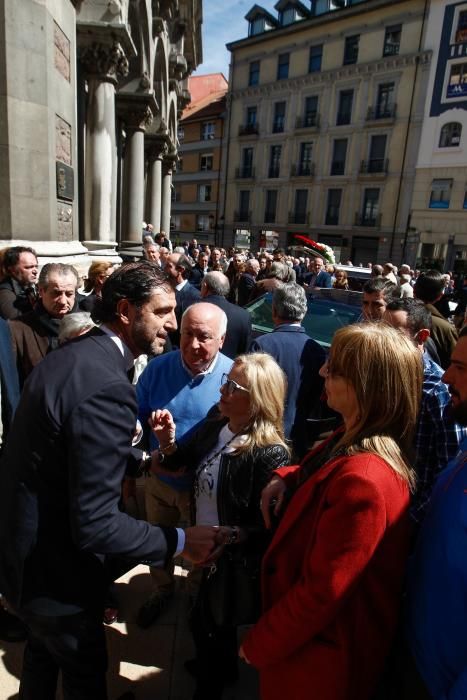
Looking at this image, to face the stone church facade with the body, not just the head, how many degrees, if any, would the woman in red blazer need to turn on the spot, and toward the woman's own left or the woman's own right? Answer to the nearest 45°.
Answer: approximately 45° to the woman's own right

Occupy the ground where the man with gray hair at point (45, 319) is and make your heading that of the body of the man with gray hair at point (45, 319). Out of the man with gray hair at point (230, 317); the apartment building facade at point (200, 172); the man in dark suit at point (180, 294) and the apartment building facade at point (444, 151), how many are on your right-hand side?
0

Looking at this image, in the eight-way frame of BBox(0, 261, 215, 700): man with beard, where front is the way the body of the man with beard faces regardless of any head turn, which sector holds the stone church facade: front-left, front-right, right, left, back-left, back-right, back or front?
left

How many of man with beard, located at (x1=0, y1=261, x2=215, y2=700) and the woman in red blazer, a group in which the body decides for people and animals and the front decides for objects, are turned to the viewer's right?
1

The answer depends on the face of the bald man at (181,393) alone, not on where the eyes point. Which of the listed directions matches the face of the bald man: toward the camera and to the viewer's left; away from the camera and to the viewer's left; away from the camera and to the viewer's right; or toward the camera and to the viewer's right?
toward the camera and to the viewer's left

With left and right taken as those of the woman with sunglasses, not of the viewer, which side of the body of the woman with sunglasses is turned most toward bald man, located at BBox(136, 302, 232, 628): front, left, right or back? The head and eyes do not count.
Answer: right

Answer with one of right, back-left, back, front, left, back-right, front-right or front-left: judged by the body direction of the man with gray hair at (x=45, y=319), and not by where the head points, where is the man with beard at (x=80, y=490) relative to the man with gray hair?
front-right

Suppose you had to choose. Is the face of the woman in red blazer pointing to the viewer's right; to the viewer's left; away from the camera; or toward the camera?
to the viewer's left

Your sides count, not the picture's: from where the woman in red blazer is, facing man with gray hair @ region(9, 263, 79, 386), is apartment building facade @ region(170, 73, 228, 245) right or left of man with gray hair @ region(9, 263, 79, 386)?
right

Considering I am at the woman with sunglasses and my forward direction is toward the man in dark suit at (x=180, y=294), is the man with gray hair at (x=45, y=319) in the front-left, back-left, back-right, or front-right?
front-left

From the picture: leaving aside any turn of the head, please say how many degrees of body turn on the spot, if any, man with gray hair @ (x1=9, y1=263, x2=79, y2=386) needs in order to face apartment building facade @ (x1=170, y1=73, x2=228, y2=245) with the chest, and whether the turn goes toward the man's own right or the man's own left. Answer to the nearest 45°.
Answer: approximately 135° to the man's own left

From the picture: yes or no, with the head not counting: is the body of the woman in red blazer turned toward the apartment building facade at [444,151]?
no

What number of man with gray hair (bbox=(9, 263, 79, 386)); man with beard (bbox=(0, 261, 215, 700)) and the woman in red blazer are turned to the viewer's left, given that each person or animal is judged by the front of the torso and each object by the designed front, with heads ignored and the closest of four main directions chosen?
1

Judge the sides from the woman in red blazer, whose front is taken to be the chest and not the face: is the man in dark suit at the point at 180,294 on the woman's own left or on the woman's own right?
on the woman's own right

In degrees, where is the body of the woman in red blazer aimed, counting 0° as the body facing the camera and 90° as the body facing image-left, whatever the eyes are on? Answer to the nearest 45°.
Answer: approximately 90°

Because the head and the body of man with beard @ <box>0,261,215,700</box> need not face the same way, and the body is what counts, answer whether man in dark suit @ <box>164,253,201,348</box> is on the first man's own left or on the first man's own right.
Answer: on the first man's own left

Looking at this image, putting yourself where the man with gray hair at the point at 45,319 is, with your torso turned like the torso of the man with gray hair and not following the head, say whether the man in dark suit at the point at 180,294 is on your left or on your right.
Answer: on your left

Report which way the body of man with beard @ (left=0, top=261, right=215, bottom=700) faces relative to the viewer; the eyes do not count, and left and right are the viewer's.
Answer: facing to the right of the viewer

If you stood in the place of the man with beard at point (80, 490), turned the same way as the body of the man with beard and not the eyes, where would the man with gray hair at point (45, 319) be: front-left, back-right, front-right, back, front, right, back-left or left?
left
